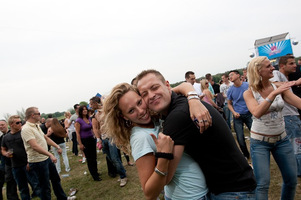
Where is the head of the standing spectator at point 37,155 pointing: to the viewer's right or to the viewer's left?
to the viewer's right

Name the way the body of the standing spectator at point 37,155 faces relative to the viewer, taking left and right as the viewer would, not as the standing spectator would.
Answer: facing to the right of the viewer

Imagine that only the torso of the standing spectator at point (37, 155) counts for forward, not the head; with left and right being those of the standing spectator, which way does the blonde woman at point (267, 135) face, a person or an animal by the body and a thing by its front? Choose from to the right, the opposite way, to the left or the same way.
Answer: to the right

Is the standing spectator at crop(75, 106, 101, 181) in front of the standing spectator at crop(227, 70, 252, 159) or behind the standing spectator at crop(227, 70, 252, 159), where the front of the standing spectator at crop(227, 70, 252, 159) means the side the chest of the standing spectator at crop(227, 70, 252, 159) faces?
in front

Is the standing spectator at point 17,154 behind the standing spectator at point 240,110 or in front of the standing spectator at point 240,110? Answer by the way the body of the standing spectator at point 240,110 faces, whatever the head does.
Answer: in front
